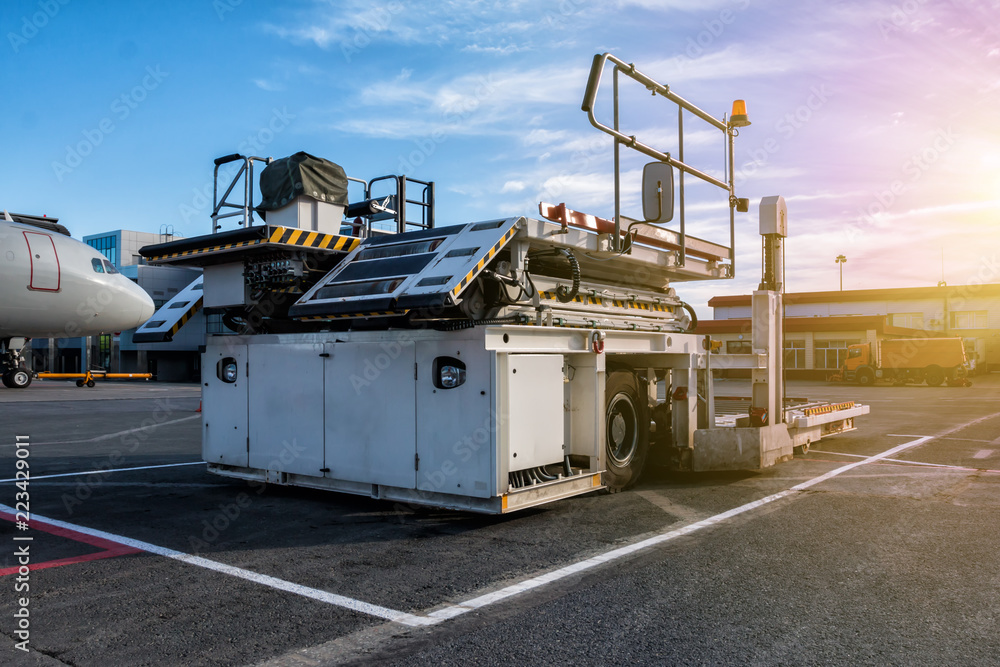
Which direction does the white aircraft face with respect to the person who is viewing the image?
facing to the right of the viewer

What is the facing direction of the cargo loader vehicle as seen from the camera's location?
facing the viewer and to the left of the viewer

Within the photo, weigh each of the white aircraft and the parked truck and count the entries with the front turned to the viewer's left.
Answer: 1

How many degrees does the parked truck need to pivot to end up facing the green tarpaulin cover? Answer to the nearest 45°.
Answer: approximately 90° to its left

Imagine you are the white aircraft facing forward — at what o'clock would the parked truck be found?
The parked truck is roughly at 12 o'clock from the white aircraft.

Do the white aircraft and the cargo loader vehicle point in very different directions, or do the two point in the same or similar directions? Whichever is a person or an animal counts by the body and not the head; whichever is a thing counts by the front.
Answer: very different directions

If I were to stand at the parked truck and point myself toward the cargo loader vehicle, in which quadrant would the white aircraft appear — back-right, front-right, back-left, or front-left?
front-right

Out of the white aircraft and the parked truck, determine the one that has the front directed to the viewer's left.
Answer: the parked truck

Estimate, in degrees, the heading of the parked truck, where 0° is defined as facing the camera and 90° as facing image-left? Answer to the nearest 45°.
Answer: approximately 90°

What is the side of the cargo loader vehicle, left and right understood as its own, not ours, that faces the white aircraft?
right

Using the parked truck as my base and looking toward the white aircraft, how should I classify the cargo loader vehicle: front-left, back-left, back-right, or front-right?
front-left
